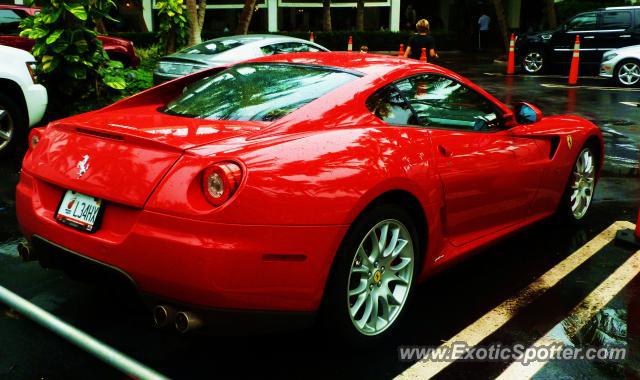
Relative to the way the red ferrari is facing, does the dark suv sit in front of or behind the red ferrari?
in front

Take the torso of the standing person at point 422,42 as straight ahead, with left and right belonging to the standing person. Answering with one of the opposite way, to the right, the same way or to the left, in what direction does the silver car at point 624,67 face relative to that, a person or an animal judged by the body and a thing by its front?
to the left

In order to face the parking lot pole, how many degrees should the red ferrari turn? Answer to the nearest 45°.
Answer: approximately 180°

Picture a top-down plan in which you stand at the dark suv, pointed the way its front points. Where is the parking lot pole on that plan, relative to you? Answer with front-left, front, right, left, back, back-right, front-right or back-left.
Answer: left

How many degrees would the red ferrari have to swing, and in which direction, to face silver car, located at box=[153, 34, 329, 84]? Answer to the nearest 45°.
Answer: approximately 45° to its left

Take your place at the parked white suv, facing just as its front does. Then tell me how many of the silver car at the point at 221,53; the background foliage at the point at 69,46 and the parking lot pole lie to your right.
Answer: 1

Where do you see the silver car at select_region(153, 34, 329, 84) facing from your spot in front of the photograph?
facing away from the viewer and to the right of the viewer

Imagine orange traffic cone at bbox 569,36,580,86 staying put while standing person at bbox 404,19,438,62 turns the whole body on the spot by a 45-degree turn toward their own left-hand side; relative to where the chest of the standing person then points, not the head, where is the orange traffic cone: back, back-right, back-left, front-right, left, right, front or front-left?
right

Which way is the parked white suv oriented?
to the viewer's right

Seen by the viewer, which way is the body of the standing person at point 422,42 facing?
away from the camera

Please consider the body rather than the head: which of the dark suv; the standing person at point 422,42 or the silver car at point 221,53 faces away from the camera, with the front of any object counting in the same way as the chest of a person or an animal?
the standing person

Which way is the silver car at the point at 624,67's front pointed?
to the viewer's left

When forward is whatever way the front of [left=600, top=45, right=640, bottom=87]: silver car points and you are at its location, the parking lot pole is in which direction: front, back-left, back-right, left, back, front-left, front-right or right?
left

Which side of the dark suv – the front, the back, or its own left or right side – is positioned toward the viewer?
left

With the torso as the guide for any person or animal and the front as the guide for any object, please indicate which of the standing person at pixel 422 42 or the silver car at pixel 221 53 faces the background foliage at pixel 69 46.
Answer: the silver car

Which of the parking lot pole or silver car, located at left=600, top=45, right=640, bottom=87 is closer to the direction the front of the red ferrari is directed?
the silver car
